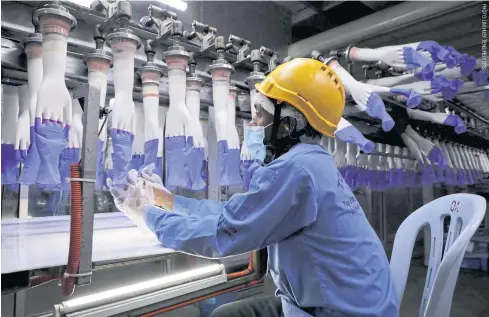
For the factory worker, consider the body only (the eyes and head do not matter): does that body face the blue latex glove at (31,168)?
yes

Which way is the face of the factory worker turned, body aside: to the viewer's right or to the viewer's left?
to the viewer's left

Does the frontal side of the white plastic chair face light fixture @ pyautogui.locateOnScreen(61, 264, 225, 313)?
yes

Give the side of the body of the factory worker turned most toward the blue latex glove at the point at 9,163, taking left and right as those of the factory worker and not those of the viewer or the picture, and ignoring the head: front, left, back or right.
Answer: front

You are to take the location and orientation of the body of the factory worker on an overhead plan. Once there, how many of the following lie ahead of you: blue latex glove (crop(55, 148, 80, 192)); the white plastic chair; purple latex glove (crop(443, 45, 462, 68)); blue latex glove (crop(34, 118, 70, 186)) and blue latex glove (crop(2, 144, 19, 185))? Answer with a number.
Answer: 3

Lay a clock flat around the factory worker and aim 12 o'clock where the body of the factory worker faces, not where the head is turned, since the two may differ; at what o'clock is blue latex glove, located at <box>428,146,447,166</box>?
The blue latex glove is roughly at 4 o'clock from the factory worker.

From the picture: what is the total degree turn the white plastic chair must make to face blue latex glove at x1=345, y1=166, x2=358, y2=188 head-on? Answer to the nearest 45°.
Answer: approximately 90° to its right

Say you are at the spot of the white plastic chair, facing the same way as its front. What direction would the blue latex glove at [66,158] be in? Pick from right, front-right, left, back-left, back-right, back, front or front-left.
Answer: front

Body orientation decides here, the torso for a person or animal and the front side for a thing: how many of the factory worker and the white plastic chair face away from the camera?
0

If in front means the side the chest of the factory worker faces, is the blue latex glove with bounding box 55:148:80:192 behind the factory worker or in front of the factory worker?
in front

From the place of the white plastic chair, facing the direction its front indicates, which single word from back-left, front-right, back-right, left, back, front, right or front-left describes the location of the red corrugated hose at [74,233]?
front

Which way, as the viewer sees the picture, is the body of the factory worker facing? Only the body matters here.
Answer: to the viewer's left

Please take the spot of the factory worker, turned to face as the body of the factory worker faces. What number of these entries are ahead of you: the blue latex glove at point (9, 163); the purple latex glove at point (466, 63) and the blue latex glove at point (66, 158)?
2

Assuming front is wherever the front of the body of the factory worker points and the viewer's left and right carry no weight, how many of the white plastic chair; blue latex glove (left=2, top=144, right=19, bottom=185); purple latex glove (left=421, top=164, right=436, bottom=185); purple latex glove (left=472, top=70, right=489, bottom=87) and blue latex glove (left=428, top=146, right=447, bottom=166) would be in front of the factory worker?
1
